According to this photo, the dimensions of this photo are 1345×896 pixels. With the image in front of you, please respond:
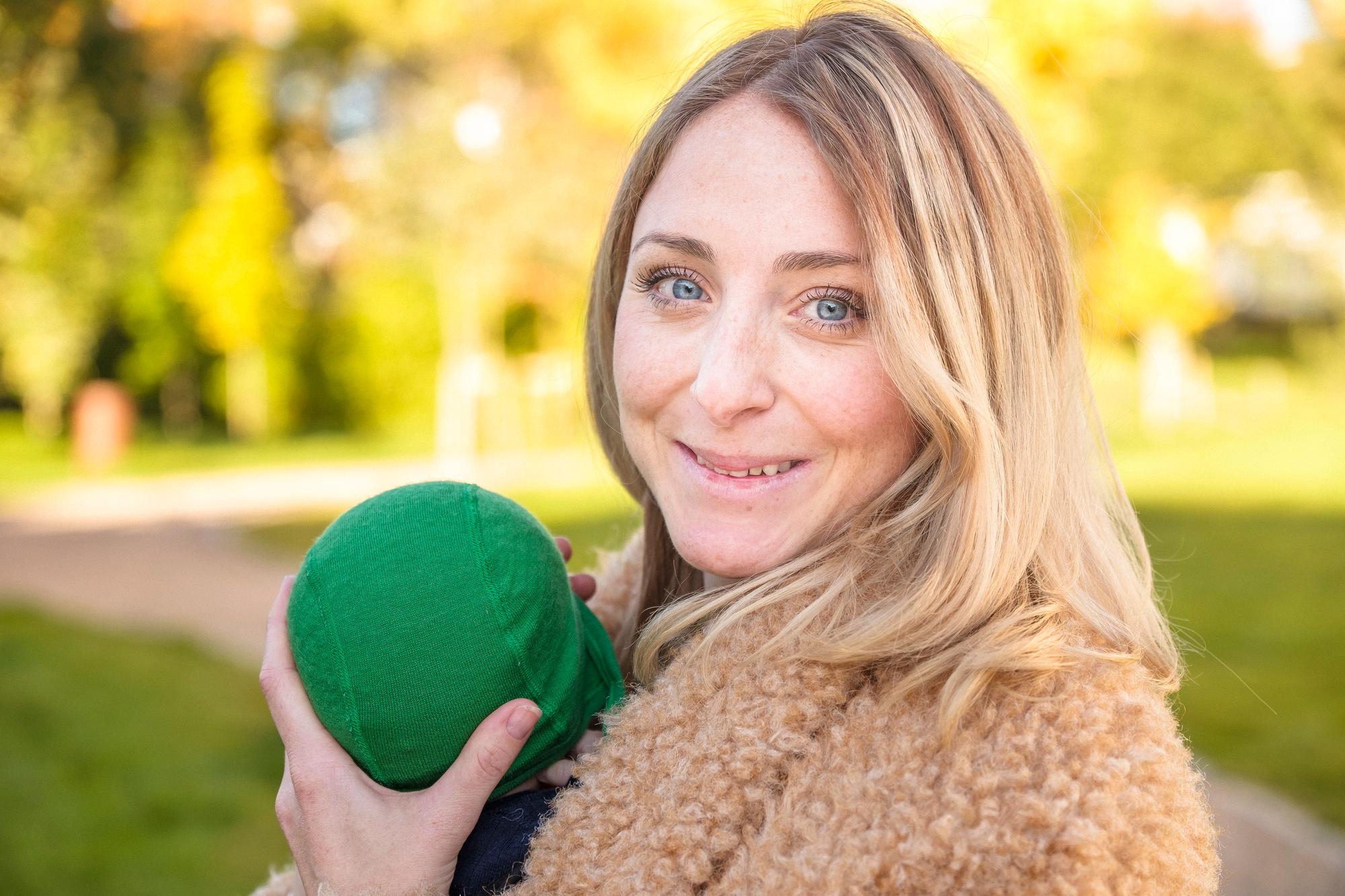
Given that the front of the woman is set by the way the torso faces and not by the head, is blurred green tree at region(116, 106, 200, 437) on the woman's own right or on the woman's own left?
on the woman's own right

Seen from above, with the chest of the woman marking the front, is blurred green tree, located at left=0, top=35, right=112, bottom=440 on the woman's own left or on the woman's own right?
on the woman's own right

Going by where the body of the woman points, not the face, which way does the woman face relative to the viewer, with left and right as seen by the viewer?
facing to the left of the viewer
